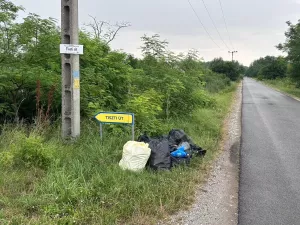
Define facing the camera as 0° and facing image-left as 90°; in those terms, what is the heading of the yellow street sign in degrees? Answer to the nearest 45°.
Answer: approximately 0°

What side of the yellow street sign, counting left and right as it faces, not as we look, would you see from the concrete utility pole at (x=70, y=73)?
right

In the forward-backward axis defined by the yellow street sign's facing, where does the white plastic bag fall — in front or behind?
in front

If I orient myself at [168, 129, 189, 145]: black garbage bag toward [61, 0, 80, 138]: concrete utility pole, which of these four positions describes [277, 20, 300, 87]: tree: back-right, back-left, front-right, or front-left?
back-right

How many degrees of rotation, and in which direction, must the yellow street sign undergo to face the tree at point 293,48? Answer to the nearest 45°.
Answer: approximately 135° to its left

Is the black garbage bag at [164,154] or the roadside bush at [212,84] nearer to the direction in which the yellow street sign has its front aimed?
the black garbage bag

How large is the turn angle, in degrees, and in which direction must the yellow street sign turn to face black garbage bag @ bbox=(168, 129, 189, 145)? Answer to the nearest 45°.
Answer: approximately 90° to its left

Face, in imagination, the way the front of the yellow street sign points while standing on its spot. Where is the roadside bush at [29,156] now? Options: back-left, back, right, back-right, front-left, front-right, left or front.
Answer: front-right

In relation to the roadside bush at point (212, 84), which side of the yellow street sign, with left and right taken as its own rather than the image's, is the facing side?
back

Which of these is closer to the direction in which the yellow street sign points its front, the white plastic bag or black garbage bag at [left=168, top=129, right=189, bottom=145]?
the white plastic bag
